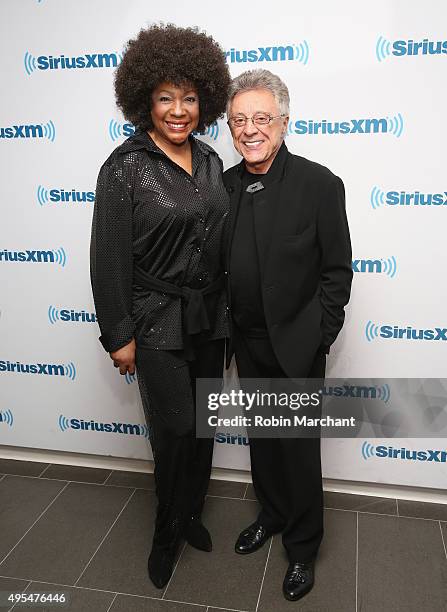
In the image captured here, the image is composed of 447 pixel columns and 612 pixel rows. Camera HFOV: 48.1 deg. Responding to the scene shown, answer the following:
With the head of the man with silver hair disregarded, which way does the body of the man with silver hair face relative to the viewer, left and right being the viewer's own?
facing the viewer and to the left of the viewer

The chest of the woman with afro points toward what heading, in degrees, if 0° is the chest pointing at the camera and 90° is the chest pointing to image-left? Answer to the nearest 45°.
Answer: approximately 315°

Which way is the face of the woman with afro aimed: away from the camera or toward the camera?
toward the camera

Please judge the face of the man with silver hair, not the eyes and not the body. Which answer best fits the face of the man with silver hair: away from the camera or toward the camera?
toward the camera

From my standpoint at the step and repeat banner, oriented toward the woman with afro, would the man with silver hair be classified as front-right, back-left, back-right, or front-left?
front-left

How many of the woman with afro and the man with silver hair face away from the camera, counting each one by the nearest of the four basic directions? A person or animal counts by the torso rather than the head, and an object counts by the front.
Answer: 0
